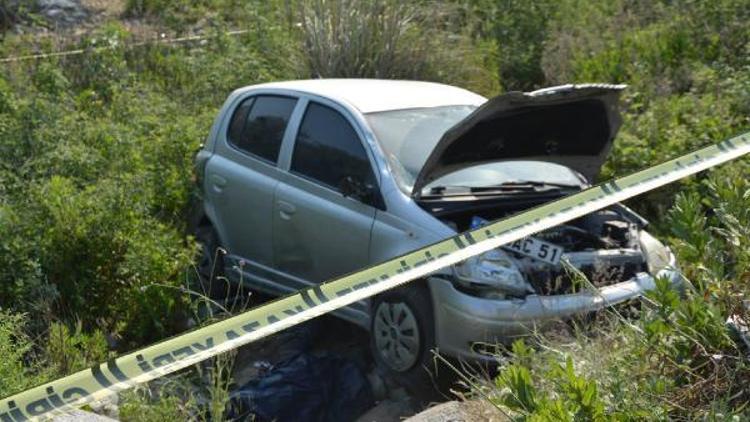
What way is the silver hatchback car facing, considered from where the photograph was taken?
facing the viewer and to the right of the viewer

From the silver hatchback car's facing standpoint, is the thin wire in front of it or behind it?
behind

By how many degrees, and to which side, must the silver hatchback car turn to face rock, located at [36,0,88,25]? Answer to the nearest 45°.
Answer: approximately 180°

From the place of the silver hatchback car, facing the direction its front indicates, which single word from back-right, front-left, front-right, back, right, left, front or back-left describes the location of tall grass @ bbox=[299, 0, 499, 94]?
back-left

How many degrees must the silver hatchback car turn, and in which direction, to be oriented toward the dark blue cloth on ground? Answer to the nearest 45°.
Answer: approximately 90° to its right

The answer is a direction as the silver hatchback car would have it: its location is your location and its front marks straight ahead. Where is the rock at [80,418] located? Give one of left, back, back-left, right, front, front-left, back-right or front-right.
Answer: right
